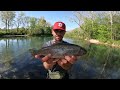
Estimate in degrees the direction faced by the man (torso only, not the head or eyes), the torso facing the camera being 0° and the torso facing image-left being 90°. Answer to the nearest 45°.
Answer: approximately 0°
